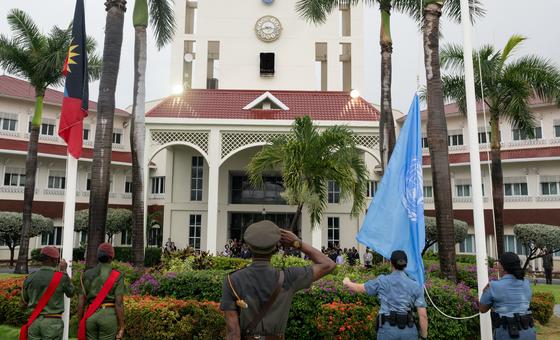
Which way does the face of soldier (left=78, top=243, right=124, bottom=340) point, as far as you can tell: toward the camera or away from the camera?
away from the camera

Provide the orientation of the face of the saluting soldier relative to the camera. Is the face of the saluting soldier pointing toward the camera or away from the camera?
away from the camera

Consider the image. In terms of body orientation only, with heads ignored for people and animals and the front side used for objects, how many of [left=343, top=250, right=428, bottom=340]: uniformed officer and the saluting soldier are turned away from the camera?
2

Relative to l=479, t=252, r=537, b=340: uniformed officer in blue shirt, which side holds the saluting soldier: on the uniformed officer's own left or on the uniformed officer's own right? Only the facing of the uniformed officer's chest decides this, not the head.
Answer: on the uniformed officer's own left

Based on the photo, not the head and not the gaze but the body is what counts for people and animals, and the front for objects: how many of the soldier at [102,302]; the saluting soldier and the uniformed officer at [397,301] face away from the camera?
3

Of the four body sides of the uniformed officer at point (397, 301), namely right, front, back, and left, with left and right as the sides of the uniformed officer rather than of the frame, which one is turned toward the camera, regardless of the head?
back

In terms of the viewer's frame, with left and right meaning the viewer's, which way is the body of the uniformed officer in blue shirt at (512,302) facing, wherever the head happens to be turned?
facing away from the viewer and to the left of the viewer

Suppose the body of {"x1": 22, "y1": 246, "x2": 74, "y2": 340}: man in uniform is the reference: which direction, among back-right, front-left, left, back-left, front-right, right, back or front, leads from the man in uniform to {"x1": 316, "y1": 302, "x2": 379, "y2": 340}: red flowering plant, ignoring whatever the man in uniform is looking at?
front-right

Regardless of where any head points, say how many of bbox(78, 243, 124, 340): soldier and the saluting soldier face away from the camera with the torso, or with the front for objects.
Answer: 2

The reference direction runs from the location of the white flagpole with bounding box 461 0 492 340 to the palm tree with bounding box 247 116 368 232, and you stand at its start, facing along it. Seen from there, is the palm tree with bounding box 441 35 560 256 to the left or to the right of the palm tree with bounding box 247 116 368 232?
right

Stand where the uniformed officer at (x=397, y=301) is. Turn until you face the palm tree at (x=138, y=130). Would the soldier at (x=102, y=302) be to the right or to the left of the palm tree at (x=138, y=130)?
left

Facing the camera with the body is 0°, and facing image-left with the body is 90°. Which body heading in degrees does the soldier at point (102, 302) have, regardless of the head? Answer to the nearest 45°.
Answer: approximately 180°

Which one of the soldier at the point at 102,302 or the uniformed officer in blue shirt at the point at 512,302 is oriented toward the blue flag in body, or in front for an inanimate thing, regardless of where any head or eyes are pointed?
the uniformed officer in blue shirt at the point at 512,302

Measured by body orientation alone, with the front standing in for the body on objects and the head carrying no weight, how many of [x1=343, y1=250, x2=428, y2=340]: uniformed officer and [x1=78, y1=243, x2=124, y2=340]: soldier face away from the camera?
2

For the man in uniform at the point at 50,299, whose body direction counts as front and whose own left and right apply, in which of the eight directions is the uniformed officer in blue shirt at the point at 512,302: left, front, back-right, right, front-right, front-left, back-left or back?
right

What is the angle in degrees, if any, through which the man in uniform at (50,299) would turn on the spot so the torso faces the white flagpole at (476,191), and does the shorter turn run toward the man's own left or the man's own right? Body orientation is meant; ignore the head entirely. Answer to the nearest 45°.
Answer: approximately 45° to the man's own right

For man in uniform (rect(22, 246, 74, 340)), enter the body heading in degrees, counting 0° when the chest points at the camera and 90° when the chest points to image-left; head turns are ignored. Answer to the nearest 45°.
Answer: approximately 225°

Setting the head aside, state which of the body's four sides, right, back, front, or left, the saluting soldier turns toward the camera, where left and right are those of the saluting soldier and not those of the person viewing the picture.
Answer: back
